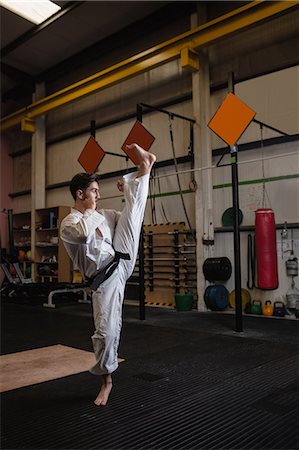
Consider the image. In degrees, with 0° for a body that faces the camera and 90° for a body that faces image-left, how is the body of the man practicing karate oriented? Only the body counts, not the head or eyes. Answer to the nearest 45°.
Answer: approximately 315°

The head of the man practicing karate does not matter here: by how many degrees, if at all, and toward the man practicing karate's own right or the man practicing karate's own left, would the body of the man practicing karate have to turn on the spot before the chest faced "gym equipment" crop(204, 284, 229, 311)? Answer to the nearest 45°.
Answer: approximately 90° to the man practicing karate's own left

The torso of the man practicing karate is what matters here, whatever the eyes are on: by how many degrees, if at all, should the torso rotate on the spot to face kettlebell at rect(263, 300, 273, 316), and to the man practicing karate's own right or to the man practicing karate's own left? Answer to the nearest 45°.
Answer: approximately 90° to the man practicing karate's own left

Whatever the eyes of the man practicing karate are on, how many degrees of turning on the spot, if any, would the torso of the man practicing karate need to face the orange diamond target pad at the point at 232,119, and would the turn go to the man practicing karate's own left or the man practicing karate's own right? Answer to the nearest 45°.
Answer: approximately 90° to the man practicing karate's own left

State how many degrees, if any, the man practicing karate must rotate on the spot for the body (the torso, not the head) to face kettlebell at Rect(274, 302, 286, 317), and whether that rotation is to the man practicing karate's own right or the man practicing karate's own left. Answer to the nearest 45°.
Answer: approximately 90° to the man practicing karate's own left

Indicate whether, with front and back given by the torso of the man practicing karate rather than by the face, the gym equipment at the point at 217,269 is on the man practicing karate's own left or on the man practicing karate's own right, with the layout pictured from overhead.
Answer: on the man practicing karate's own left
